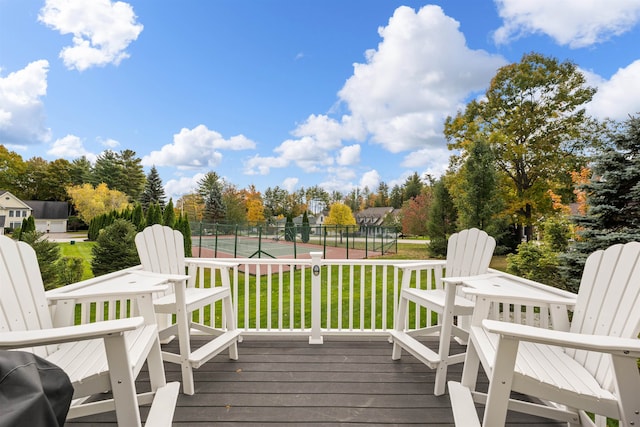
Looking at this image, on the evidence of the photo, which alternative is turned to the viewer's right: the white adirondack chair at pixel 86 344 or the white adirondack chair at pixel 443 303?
the white adirondack chair at pixel 86 344

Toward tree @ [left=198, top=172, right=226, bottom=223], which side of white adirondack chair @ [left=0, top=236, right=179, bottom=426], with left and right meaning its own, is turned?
left

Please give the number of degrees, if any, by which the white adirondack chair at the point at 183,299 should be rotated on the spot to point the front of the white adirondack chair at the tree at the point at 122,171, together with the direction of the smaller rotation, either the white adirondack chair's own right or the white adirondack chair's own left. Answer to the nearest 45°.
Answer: approximately 135° to the white adirondack chair's own left

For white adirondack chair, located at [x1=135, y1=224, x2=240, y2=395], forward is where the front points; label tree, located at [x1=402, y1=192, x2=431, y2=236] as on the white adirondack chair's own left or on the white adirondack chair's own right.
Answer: on the white adirondack chair's own left

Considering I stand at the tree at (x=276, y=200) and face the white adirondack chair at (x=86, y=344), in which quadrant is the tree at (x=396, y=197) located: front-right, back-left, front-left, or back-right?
back-left

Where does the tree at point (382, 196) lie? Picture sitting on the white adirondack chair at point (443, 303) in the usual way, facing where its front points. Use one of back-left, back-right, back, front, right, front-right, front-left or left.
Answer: back-right

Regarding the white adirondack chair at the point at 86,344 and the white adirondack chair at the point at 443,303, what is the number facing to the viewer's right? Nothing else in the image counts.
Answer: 1

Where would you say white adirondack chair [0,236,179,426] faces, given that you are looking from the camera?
facing to the right of the viewer

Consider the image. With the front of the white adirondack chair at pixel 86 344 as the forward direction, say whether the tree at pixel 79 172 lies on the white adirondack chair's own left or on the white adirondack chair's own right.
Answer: on the white adirondack chair's own left

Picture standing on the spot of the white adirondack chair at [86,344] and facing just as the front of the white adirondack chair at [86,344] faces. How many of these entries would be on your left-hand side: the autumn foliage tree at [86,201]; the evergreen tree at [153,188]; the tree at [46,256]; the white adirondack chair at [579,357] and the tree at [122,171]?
4

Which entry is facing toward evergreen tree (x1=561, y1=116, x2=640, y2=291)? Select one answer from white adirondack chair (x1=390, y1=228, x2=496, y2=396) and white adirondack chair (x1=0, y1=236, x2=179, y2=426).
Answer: white adirondack chair (x1=0, y1=236, x2=179, y2=426)

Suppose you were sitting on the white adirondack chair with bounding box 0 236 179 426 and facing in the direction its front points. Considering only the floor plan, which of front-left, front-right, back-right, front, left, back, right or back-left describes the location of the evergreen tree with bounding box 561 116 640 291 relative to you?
front

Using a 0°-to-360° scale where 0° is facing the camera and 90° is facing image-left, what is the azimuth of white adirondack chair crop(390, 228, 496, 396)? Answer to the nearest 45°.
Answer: approximately 45°

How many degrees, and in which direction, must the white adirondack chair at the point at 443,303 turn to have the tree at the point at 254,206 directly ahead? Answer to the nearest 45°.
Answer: approximately 90° to its right

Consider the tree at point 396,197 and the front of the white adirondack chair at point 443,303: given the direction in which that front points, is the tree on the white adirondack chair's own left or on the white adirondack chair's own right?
on the white adirondack chair's own right

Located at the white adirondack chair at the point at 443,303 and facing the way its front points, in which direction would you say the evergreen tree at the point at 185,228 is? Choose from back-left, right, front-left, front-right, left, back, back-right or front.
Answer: right
